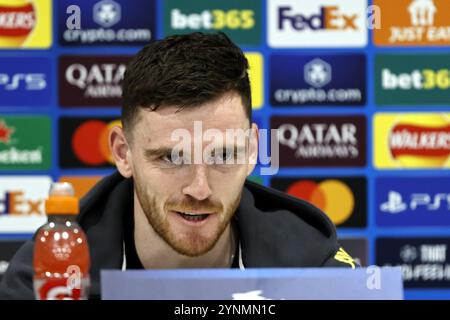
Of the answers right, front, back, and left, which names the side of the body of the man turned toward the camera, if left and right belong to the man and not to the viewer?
front
